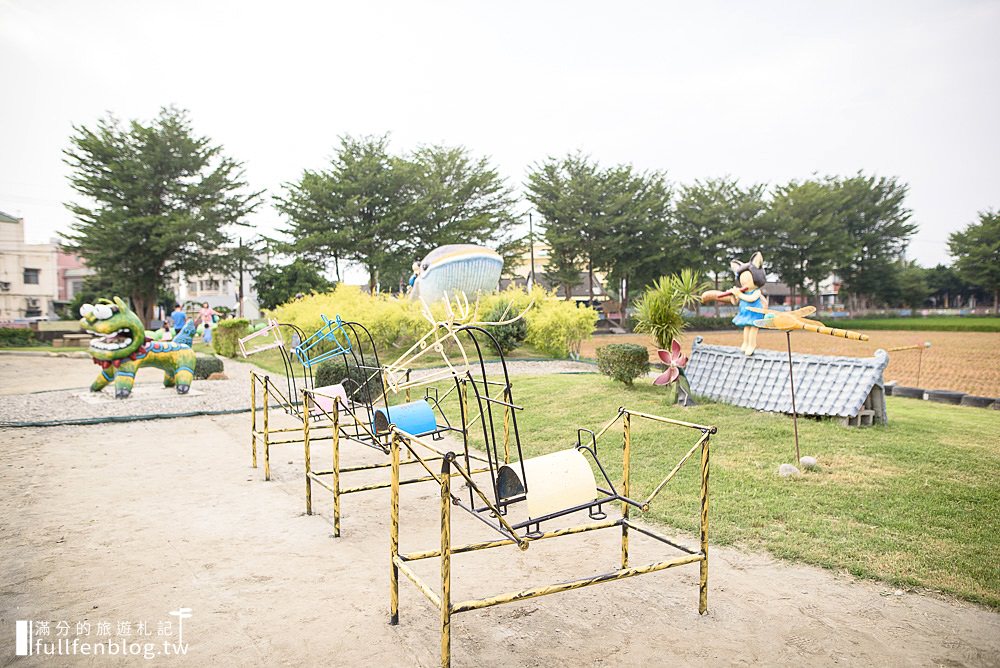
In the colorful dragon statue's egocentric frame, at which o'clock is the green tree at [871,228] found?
The green tree is roughly at 7 o'clock from the colorful dragon statue.

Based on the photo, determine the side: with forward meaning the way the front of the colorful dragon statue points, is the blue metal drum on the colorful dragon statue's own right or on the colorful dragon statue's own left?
on the colorful dragon statue's own left

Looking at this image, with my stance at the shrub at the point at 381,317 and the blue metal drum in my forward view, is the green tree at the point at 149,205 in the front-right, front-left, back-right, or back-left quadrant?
back-right

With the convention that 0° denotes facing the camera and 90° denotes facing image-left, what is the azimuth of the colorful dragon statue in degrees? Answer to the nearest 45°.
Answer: approximately 45°

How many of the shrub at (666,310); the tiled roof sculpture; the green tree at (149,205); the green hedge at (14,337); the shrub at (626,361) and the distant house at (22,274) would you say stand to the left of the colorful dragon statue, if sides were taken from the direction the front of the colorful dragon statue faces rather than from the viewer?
3

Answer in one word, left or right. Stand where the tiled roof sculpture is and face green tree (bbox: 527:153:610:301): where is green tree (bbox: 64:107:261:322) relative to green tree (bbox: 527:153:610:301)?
left

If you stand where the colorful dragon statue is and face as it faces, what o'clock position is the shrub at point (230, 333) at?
The shrub is roughly at 5 o'clock from the colorful dragon statue.

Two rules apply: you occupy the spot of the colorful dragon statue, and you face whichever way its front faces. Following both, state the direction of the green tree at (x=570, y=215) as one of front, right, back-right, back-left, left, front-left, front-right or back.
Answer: back

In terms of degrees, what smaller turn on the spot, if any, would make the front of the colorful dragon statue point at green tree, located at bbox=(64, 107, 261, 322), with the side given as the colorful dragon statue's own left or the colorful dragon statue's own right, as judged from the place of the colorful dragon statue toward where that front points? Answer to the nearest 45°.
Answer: approximately 135° to the colorful dragon statue's own right

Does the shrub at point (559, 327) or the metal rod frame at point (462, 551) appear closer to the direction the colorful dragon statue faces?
the metal rod frame

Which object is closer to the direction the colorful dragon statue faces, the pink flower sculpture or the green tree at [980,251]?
the pink flower sculpture
